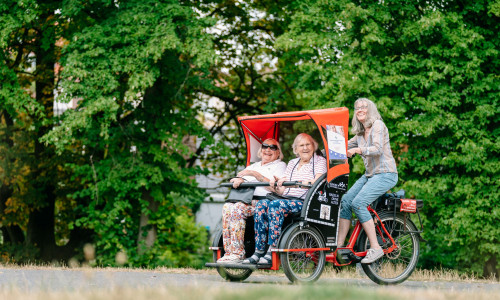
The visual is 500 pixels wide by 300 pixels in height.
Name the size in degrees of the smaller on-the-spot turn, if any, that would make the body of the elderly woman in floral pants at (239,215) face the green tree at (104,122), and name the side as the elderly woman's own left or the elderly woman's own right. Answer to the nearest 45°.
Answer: approximately 90° to the elderly woman's own right

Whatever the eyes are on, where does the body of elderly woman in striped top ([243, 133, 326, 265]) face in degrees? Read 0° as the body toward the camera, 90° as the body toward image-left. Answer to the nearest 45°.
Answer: approximately 45°

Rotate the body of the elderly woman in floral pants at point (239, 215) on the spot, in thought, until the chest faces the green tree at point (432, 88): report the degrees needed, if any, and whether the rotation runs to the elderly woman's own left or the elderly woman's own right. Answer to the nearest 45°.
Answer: approximately 180°

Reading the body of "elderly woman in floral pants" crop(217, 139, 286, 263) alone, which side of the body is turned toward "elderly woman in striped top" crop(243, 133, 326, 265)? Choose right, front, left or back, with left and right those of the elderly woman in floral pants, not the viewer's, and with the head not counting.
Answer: left

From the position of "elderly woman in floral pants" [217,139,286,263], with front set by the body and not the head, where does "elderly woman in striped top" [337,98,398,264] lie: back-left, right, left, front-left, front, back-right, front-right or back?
back-left

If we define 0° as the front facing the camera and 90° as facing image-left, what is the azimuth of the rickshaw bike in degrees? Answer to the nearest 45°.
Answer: approximately 45°

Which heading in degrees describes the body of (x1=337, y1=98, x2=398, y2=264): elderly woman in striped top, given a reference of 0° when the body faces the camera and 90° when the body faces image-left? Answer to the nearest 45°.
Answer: approximately 45°
